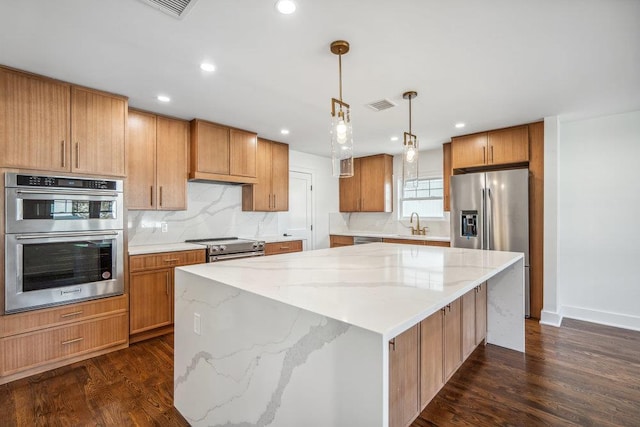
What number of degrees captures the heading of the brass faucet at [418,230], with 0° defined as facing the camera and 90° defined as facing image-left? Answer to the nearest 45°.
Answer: approximately 45°

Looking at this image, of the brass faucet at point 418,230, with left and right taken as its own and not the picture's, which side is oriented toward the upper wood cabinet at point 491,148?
left

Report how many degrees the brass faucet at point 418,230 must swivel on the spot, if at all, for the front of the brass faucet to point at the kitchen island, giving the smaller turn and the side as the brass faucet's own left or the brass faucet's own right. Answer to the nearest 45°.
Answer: approximately 45° to the brass faucet's own left

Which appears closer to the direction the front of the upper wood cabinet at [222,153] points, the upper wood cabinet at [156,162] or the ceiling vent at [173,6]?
the ceiling vent

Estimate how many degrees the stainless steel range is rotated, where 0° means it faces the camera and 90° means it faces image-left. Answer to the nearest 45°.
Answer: approximately 315°

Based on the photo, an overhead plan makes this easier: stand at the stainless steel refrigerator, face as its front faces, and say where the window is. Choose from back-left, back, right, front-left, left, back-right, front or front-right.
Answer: back-right

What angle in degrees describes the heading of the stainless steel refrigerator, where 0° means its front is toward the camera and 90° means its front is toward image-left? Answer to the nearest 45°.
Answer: approximately 0°
